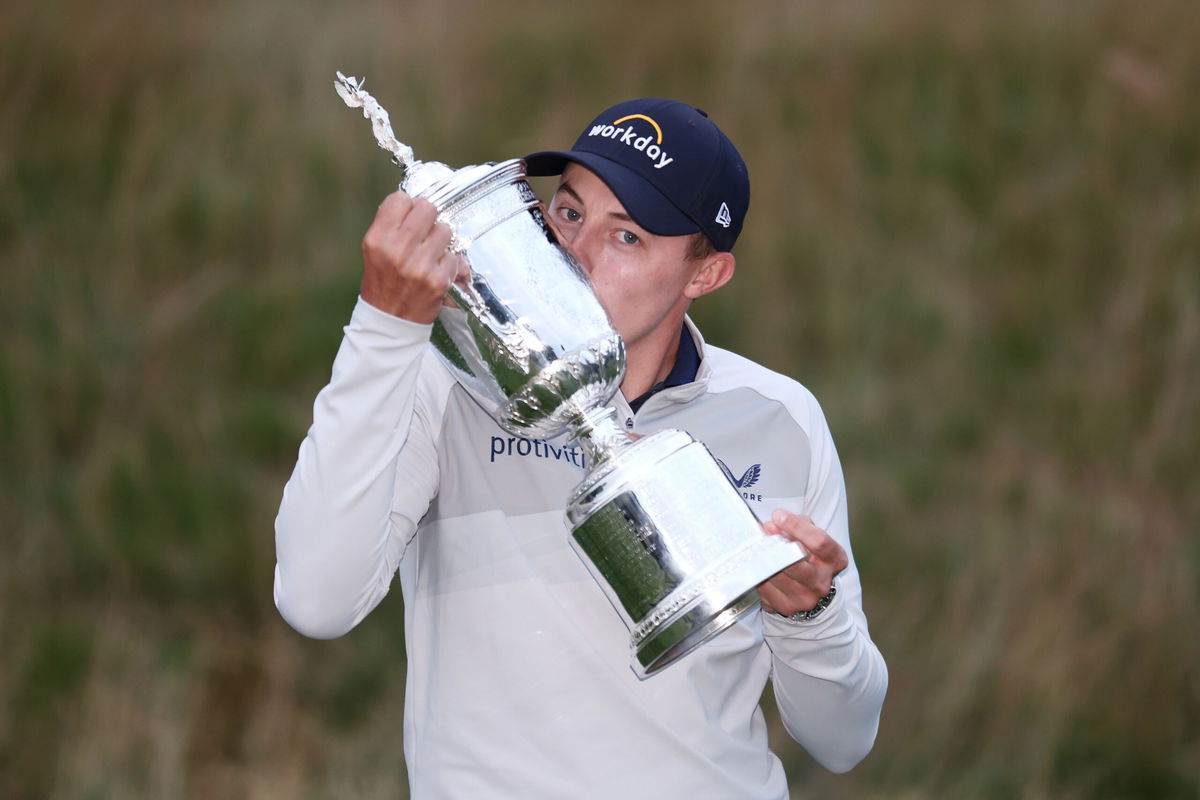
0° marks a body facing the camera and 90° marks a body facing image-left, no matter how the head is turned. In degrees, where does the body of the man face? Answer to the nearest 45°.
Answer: approximately 0°
